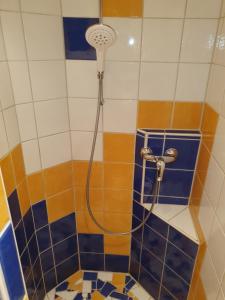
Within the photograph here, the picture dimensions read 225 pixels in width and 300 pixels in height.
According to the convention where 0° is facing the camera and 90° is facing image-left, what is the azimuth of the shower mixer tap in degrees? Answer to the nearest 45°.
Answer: approximately 0°

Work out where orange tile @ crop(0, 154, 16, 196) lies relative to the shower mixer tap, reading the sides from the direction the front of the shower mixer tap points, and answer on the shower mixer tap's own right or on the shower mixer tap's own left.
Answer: on the shower mixer tap's own right

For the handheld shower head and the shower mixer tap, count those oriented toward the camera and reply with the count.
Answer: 2

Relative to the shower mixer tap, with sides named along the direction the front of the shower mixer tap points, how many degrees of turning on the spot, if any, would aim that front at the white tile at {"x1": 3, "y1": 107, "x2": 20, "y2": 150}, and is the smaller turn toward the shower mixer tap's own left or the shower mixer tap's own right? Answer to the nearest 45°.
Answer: approximately 45° to the shower mixer tap's own right
